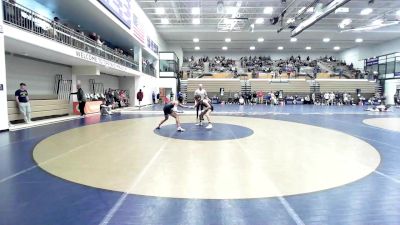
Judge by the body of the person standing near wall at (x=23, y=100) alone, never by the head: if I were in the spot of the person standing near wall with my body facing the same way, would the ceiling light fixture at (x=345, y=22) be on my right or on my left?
on my left

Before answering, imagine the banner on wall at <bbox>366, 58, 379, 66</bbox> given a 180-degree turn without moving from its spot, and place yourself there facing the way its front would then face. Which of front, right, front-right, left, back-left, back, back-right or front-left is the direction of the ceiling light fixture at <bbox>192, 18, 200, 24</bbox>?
back

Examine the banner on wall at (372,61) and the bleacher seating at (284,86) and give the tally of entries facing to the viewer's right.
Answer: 0

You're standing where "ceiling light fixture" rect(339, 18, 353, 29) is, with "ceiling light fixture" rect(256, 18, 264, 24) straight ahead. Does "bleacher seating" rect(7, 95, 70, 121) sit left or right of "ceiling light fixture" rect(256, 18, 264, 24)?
left

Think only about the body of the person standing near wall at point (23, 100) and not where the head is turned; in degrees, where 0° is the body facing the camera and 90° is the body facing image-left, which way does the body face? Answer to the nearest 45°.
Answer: approximately 315°

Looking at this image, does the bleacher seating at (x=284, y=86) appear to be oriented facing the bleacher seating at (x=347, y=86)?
no

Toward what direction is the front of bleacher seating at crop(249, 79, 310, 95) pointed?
toward the camera

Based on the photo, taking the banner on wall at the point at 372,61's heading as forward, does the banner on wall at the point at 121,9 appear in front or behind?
in front

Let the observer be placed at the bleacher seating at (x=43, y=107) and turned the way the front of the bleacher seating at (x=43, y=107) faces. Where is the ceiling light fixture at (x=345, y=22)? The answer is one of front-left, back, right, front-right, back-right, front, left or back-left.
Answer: front-left

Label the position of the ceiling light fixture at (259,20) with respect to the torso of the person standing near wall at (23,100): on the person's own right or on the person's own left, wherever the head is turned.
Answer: on the person's own left

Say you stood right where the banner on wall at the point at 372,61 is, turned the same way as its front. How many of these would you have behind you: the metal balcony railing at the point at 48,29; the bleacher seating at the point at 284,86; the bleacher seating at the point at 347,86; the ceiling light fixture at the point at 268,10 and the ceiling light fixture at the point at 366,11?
0

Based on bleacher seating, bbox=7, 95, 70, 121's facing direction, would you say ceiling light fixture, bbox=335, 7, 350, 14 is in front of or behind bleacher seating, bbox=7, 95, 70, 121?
in front

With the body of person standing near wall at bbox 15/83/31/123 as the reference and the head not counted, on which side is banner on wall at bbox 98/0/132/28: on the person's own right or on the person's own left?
on the person's own left

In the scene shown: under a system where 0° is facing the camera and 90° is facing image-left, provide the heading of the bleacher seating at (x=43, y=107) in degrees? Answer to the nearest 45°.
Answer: approximately 315°

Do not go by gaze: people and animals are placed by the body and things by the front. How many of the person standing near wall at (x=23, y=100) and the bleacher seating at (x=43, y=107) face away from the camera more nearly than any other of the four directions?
0

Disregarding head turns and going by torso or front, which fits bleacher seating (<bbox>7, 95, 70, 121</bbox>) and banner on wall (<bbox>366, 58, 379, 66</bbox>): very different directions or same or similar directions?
very different directions

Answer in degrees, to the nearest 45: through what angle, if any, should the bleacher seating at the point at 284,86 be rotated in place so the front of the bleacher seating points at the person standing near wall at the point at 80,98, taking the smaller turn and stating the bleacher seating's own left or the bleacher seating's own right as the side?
approximately 45° to the bleacher seating's own right

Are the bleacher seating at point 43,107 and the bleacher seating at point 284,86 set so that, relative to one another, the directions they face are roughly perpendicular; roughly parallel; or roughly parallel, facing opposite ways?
roughly perpendicular
